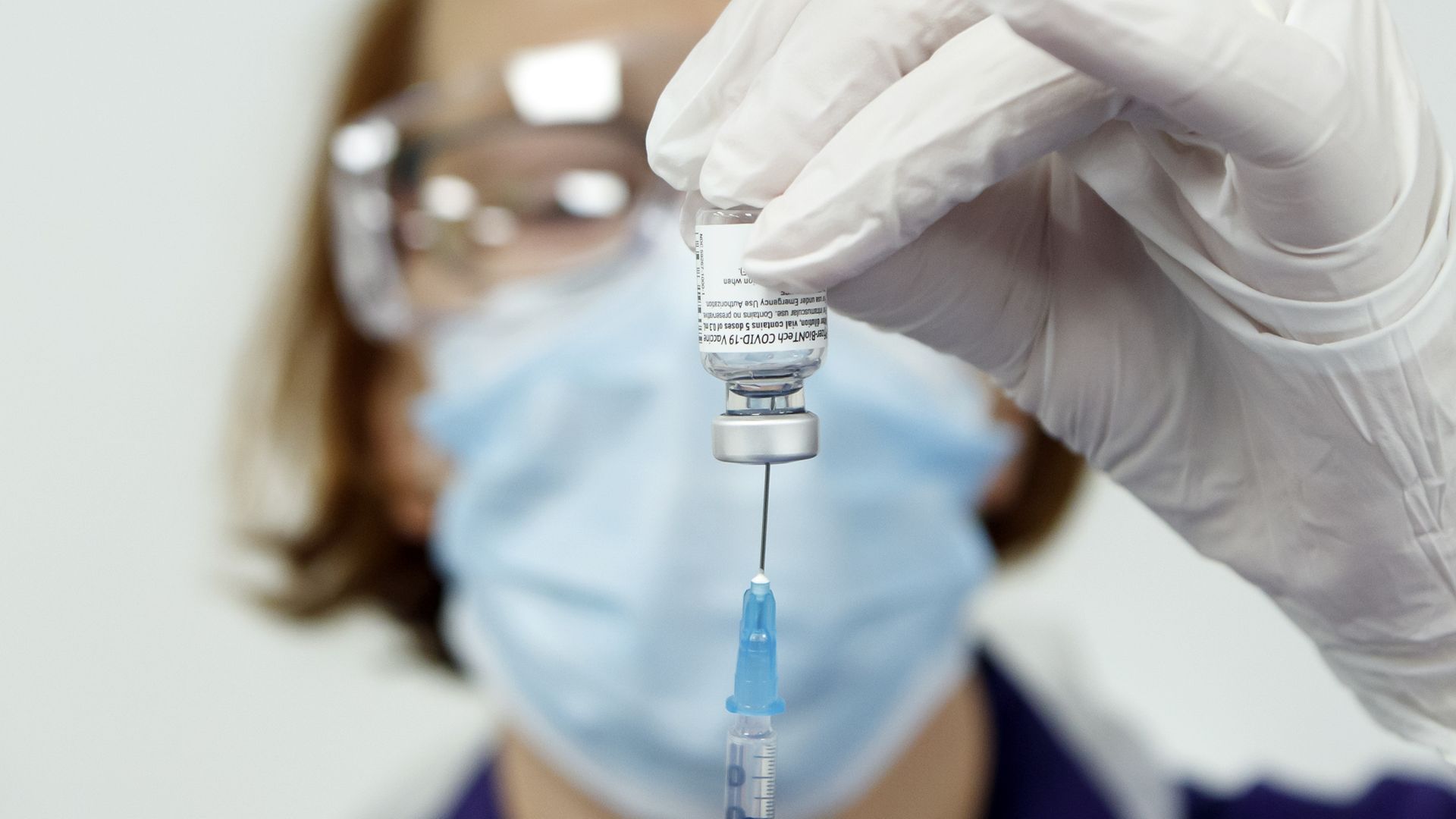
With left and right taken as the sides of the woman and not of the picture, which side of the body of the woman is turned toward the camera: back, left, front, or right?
front

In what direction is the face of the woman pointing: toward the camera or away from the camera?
toward the camera
